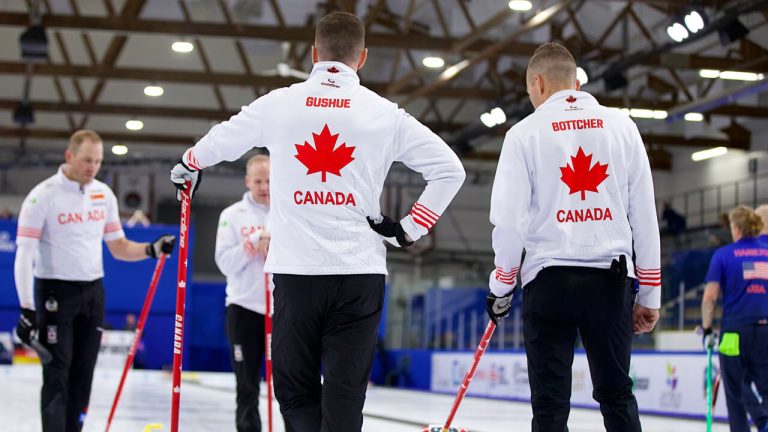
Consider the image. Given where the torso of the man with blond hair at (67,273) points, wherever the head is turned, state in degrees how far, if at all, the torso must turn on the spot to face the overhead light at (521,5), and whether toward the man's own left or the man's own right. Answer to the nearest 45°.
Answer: approximately 90° to the man's own left

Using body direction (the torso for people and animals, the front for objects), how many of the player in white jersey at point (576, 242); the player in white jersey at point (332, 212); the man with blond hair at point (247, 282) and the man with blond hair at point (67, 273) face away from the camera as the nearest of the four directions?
2

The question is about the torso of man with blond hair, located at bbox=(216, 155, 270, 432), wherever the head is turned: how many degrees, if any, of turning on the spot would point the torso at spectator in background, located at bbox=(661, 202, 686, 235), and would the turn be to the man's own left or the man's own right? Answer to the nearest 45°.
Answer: approximately 90° to the man's own left

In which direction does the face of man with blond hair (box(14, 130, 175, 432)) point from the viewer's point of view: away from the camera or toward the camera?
toward the camera

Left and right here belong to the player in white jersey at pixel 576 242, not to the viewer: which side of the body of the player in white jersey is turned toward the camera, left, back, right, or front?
back

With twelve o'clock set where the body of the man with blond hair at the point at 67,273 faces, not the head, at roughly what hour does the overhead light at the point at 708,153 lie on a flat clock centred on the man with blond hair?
The overhead light is roughly at 9 o'clock from the man with blond hair.

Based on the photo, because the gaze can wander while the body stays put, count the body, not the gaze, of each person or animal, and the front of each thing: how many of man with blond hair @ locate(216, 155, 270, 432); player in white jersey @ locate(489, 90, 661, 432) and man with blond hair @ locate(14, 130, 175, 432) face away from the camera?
1

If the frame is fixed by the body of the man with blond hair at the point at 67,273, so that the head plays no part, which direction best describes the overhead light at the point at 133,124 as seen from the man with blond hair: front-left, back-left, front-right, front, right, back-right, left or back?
back-left

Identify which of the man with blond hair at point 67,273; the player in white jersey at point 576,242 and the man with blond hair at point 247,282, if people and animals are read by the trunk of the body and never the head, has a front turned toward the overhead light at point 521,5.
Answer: the player in white jersey

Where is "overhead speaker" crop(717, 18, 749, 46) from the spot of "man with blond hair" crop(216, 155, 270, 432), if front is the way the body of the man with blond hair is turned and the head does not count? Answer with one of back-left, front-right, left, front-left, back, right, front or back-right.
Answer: left

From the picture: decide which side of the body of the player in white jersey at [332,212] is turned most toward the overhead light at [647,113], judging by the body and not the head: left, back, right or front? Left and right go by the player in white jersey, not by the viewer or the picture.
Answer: front

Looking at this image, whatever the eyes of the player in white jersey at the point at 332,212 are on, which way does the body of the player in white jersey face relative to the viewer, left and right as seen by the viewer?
facing away from the viewer

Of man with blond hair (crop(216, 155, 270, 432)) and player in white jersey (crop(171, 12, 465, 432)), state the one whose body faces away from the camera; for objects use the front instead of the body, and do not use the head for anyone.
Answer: the player in white jersey

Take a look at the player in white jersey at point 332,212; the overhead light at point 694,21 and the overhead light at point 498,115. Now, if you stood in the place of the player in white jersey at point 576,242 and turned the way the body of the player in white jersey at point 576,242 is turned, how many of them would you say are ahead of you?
2

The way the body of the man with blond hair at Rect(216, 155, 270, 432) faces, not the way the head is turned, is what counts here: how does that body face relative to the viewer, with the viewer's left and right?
facing the viewer and to the right of the viewer

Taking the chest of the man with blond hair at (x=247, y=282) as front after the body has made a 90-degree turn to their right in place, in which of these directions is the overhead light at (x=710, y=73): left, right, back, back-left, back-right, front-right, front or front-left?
back

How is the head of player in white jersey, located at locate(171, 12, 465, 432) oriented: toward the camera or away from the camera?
away from the camera

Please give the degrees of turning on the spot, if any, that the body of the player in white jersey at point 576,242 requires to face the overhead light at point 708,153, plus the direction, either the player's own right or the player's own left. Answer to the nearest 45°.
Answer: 0° — they already face it
